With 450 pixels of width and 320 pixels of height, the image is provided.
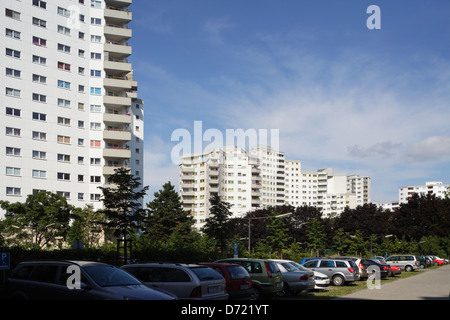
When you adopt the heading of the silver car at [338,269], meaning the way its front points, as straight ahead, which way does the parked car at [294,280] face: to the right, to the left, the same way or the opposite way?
the same way

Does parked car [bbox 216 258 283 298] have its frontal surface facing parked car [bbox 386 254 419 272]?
no

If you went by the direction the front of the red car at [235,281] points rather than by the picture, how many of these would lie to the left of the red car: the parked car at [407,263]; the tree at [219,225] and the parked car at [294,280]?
0

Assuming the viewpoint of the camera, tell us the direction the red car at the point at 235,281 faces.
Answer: facing away from the viewer and to the left of the viewer

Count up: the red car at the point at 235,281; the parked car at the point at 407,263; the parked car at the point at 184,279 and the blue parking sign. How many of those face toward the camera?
1

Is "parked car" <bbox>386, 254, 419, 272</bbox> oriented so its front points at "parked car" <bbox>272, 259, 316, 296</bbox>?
no

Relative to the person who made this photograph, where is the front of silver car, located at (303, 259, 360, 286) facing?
facing away from the viewer and to the left of the viewer

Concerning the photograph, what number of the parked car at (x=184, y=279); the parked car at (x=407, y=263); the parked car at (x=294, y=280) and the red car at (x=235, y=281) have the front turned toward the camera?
0

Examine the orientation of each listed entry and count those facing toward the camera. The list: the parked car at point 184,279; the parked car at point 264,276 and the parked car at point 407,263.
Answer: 0

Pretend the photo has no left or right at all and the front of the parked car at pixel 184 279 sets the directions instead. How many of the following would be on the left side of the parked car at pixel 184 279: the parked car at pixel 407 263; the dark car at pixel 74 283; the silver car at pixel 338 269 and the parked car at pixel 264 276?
1

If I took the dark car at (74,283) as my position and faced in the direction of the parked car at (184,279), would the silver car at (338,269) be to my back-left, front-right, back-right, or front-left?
front-left

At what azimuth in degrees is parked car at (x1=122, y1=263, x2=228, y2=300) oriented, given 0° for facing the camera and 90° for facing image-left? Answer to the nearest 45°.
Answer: approximately 135°

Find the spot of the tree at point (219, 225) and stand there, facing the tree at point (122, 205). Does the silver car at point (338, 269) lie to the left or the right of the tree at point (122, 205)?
left

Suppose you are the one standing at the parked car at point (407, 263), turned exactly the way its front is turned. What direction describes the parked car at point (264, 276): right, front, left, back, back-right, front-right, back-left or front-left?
back-left

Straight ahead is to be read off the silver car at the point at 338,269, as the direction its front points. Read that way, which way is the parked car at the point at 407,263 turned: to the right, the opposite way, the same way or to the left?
the same way
